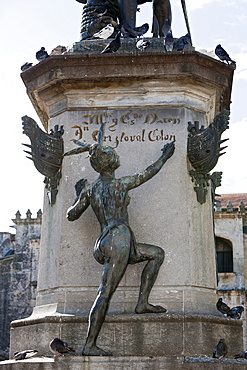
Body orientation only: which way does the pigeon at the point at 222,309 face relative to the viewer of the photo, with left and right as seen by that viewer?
facing to the left of the viewer

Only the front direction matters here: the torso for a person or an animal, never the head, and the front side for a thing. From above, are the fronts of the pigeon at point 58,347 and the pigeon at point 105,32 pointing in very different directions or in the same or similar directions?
very different directions

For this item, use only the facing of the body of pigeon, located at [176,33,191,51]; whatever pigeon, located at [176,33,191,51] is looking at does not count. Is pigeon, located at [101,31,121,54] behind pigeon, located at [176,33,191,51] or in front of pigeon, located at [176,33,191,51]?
behind
